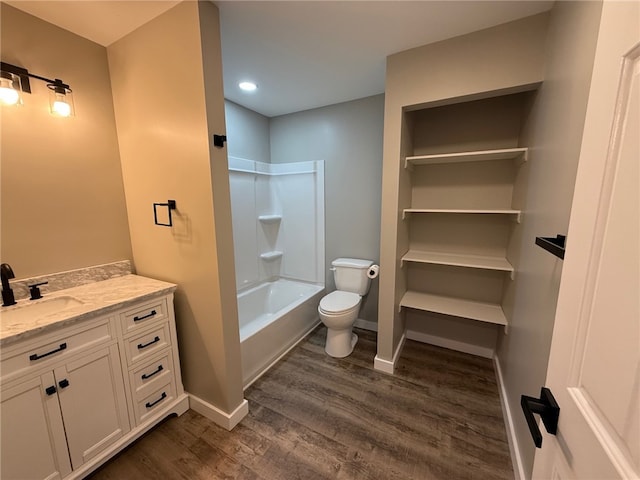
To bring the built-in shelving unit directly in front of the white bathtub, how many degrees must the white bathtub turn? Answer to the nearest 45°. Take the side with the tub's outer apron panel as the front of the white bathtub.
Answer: approximately 45° to its left

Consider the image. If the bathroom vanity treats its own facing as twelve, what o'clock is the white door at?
The white door is roughly at 1 o'clock from the bathroom vanity.

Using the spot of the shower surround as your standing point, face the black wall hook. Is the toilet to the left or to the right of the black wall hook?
left

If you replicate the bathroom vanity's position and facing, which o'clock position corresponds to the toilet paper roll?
The toilet paper roll is roughly at 11 o'clock from the bathroom vanity.

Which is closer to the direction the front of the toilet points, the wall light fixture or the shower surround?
the wall light fixture

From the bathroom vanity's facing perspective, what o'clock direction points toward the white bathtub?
The white bathtub is roughly at 10 o'clock from the bathroom vanity.

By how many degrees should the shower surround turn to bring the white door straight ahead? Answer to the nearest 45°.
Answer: approximately 45° to its right

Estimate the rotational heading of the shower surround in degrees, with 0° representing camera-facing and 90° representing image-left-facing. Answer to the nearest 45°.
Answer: approximately 315°

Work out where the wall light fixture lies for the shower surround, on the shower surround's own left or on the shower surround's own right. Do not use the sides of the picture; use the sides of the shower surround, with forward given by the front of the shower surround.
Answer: on the shower surround's own right
